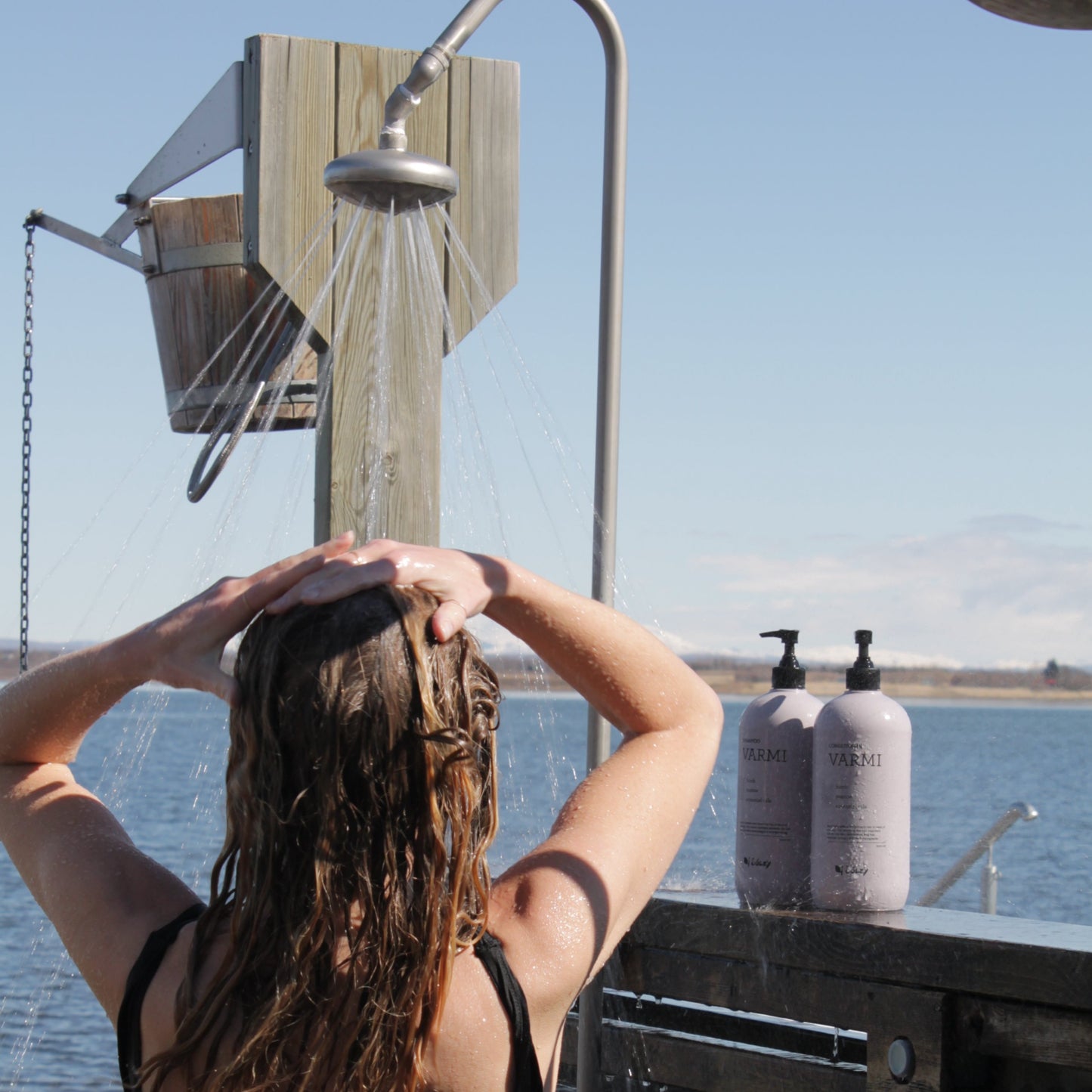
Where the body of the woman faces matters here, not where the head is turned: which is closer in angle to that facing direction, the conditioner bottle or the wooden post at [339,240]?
the wooden post

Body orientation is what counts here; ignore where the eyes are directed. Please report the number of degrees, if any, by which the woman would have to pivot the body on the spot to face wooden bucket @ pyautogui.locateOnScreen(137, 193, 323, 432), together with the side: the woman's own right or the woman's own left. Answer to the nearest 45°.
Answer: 0° — they already face it

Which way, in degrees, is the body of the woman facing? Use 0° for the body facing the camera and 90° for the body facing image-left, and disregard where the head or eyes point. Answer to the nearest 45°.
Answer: approximately 180°

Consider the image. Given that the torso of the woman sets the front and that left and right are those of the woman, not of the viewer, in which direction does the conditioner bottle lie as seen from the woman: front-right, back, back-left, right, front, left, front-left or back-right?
front-right

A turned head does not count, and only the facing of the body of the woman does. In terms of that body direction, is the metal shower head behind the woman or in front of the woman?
in front

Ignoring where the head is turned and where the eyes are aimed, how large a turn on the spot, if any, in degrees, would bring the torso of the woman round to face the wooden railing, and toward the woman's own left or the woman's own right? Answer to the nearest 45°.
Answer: approximately 45° to the woman's own right

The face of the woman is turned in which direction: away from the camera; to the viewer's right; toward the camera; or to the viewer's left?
away from the camera
